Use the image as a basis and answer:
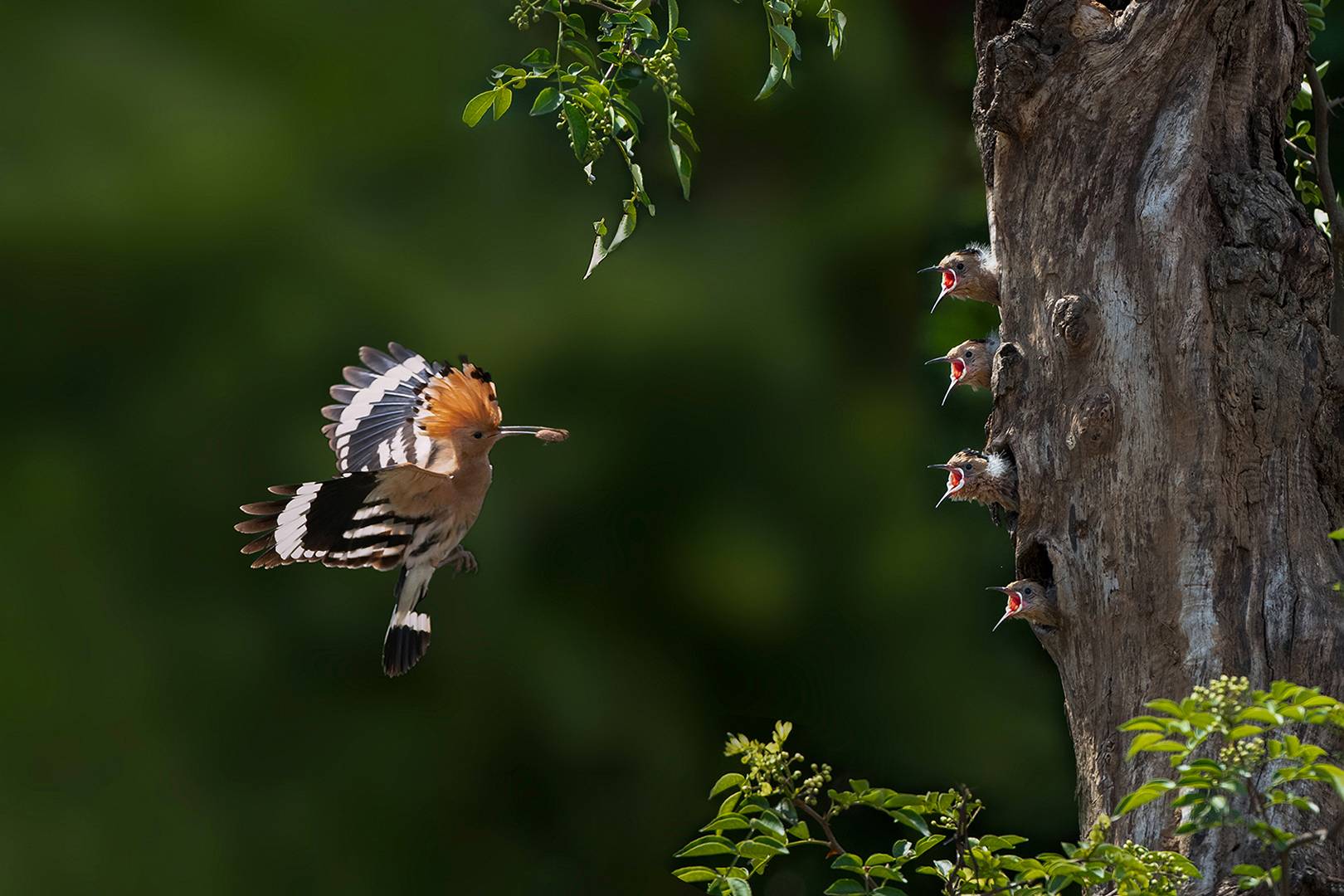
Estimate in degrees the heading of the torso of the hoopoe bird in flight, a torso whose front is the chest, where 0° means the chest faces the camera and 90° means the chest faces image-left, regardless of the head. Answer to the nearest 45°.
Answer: approximately 270°

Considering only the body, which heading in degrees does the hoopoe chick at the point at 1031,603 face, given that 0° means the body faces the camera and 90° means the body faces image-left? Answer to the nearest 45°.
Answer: approximately 90°

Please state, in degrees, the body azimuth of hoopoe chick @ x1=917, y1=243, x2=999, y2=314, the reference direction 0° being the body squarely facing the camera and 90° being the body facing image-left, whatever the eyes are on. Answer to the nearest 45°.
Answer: approximately 90°

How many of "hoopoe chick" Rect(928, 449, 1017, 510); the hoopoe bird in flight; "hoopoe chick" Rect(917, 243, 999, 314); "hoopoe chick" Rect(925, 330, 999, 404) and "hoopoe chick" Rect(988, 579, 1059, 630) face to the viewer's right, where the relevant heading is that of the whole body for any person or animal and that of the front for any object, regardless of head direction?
1

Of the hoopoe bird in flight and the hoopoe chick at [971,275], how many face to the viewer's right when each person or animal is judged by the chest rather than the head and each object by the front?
1

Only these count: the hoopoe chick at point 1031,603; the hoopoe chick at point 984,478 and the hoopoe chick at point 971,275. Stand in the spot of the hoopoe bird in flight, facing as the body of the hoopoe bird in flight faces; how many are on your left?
0

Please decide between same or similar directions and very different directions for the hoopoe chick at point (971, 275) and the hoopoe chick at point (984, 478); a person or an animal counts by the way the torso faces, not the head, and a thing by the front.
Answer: same or similar directions

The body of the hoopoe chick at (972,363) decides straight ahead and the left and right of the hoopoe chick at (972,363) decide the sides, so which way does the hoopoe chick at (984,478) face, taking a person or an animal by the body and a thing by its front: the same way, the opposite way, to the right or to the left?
the same way

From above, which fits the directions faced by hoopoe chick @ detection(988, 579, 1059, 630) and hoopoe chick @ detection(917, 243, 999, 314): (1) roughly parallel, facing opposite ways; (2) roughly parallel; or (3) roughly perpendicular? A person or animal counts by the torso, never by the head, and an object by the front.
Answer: roughly parallel

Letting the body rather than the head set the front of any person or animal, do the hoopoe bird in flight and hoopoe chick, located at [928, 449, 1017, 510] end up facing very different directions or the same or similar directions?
very different directions

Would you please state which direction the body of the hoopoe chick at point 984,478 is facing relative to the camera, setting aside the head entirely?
to the viewer's left

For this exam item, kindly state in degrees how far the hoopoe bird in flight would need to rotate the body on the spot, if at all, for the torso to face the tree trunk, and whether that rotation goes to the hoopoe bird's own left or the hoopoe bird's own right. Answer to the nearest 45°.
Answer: approximately 45° to the hoopoe bird's own right

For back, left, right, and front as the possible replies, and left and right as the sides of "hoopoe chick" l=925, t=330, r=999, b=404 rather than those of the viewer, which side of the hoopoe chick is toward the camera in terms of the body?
left

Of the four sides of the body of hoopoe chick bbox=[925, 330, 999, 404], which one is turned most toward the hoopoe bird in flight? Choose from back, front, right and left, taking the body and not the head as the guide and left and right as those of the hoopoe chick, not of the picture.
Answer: front
